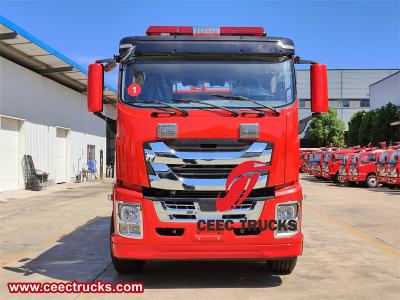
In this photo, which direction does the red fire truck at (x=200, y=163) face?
toward the camera

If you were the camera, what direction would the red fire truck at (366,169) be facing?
facing the viewer and to the left of the viewer

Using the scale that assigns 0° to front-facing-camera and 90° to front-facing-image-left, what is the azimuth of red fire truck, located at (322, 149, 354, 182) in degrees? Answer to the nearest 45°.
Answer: approximately 45°

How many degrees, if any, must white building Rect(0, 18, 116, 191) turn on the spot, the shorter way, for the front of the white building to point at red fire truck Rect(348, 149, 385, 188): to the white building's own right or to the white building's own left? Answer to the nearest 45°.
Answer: approximately 45° to the white building's own left

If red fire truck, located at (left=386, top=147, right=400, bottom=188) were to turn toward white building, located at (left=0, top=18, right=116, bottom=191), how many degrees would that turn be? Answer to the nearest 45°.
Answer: approximately 45° to its right

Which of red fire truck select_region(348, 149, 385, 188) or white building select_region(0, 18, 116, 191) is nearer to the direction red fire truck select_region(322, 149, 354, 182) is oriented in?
the white building

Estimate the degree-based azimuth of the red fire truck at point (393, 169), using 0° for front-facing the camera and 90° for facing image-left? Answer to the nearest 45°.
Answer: approximately 45°

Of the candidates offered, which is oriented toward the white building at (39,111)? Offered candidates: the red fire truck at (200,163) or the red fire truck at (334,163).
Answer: the red fire truck at (334,163)

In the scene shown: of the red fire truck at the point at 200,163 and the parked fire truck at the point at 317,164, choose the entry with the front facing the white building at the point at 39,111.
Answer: the parked fire truck

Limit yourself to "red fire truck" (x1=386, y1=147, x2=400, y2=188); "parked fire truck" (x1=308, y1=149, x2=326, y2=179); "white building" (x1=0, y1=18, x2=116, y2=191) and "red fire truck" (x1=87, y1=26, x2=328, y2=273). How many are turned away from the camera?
0

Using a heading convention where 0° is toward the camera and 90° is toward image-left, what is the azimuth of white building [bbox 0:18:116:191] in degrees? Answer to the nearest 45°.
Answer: approximately 315°

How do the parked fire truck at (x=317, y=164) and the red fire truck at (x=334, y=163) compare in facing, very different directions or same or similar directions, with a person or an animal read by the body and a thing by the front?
same or similar directions

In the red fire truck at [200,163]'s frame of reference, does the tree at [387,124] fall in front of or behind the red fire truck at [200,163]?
behind

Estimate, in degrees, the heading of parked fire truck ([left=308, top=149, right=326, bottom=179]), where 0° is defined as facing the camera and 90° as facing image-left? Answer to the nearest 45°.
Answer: approximately 45°

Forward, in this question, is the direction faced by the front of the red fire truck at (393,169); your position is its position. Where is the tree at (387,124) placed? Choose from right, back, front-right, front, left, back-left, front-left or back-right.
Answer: back-right
